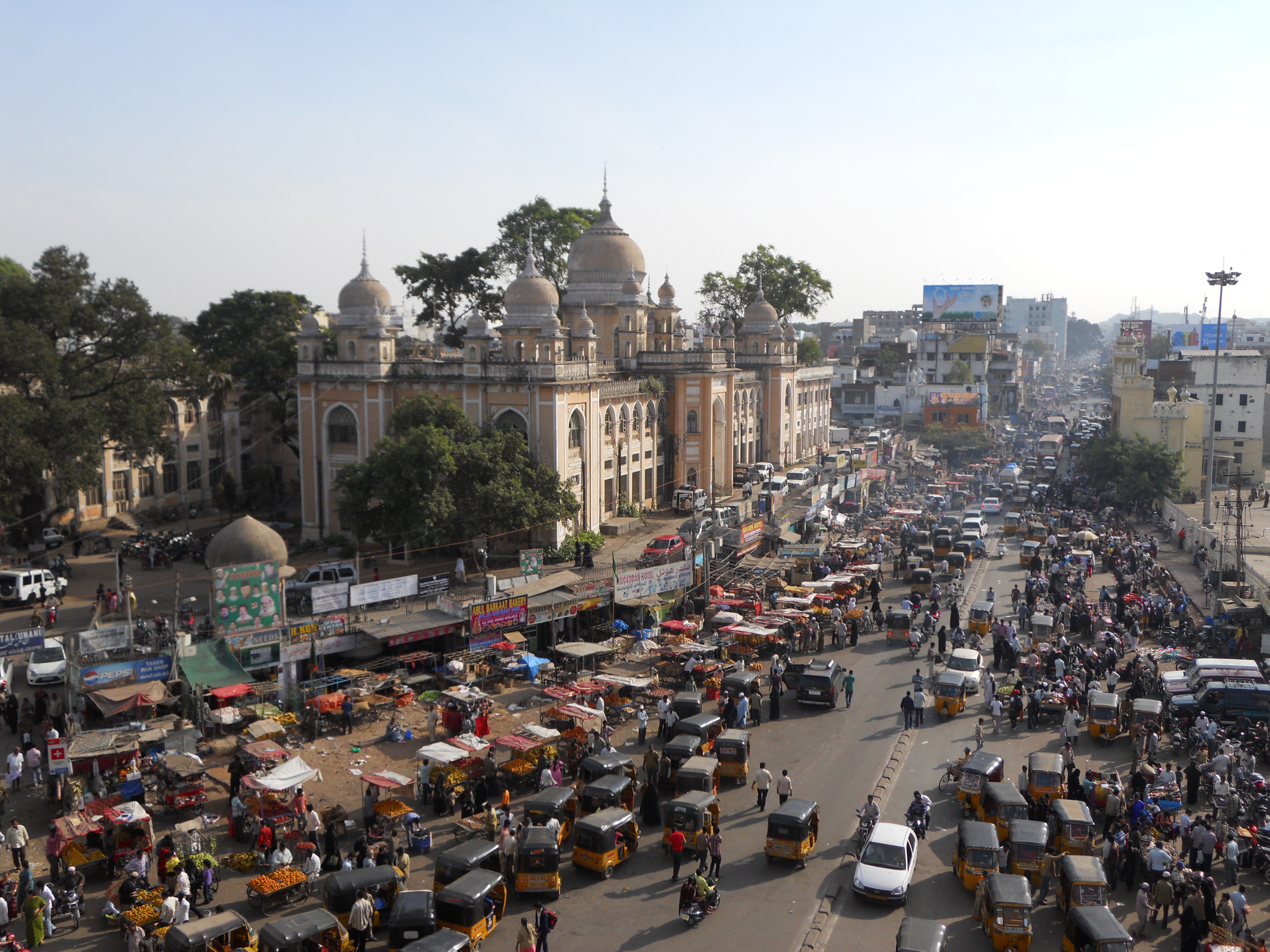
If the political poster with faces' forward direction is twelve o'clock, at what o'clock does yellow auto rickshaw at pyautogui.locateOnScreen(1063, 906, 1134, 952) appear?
The yellow auto rickshaw is roughly at 11 o'clock from the political poster with faces.

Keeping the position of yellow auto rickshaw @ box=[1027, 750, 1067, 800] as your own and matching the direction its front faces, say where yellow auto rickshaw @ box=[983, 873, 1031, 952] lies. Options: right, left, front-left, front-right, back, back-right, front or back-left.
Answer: front

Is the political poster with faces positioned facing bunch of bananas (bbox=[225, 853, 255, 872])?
yes

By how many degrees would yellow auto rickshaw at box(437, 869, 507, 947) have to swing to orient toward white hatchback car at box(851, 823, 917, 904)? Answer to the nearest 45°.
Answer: approximately 45° to its right

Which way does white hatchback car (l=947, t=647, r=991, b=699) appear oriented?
toward the camera

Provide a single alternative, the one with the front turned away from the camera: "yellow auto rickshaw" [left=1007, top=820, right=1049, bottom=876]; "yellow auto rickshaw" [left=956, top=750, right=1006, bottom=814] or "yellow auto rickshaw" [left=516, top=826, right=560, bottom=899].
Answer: "yellow auto rickshaw" [left=516, top=826, right=560, bottom=899]

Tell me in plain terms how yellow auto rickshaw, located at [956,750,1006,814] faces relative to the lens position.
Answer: facing the viewer and to the left of the viewer

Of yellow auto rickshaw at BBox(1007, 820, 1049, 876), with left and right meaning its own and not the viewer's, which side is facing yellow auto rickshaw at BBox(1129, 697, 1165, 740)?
back

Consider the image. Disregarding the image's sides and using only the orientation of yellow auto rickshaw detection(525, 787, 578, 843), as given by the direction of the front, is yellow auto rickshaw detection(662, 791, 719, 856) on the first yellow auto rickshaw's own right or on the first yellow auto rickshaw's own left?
on the first yellow auto rickshaw's own right

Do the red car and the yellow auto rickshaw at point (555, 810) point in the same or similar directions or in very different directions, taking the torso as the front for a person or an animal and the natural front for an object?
very different directions

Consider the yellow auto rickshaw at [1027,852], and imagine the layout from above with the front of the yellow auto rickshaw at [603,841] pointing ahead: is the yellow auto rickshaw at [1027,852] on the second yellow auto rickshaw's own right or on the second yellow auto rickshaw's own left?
on the second yellow auto rickshaw's own right

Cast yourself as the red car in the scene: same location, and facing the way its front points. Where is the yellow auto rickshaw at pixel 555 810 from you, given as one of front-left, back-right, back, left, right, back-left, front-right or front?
front-left

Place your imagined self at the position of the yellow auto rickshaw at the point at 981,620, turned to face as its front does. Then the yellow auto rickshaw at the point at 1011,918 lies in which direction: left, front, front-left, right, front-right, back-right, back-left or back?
front

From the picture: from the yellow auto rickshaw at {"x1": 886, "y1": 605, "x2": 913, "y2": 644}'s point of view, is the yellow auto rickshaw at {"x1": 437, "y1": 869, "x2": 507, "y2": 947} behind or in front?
behind

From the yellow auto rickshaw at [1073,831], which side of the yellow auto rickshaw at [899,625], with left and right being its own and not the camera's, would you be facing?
back

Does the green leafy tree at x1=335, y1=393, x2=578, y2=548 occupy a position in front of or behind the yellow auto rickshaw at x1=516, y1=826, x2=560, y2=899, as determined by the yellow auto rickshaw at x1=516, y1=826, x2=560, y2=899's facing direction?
in front

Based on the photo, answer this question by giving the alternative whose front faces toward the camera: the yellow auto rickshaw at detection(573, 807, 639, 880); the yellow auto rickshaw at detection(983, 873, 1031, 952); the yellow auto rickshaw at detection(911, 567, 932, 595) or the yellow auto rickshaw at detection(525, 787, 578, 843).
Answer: the yellow auto rickshaw at detection(983, 873, 1031, 952)

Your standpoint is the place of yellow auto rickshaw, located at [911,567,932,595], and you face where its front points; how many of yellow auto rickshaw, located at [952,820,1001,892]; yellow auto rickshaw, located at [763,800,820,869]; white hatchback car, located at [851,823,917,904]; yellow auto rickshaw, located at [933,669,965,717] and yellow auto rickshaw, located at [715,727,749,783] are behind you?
5

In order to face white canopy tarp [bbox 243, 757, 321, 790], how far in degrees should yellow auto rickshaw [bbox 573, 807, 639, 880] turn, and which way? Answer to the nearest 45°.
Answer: approximately 135° to its left

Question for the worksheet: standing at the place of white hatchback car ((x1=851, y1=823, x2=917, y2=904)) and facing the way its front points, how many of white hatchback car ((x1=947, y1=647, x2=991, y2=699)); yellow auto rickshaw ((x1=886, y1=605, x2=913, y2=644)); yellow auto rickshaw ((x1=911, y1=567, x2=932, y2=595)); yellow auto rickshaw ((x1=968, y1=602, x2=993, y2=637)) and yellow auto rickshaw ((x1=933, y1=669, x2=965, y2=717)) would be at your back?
5

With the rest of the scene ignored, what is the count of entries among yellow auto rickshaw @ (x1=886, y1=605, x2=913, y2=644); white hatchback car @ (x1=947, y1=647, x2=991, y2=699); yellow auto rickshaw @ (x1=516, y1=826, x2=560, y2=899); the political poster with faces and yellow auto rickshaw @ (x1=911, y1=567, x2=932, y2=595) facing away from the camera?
3

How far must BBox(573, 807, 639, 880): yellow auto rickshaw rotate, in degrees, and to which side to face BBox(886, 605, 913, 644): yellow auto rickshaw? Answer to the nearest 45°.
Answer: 0° — it already faces it

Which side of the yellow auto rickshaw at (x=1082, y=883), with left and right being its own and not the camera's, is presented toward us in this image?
front

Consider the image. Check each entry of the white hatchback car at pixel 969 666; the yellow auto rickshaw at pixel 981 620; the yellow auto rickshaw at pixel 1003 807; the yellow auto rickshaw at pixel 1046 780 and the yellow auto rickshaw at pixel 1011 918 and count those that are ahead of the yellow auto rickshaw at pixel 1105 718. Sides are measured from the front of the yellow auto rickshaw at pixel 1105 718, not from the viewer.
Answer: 3
